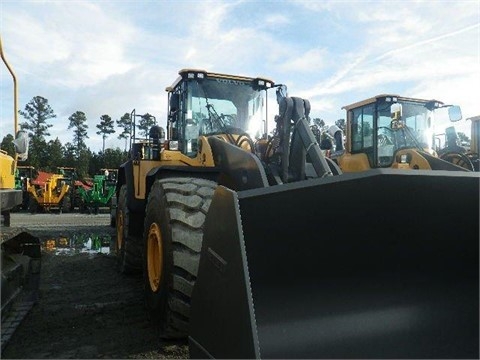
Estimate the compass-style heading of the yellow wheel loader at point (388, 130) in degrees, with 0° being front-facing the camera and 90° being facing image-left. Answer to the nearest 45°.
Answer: approximately 315°

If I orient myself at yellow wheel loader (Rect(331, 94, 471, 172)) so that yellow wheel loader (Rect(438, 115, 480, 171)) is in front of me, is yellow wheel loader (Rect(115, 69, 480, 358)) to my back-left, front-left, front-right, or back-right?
back-right

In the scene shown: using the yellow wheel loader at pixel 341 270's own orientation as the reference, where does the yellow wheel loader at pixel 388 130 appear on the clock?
the yellow wheel loader at pixel 388 130 is roughly at 8 o'clock from the yellow wheel loader at pixel 341 270.

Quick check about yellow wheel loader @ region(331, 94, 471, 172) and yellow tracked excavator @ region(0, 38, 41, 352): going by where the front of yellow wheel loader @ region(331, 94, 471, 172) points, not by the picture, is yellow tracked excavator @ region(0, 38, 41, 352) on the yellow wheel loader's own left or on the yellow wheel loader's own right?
on the yellow wheel loader's own right

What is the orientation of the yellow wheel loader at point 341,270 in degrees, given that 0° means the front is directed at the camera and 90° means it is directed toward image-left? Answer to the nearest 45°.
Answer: approximately 315°

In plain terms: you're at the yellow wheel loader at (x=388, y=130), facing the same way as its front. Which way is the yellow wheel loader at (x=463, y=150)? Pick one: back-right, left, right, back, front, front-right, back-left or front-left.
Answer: left

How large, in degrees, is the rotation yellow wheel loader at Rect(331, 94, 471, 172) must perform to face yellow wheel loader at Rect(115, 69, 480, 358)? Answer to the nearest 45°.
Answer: approximately 45° to its right

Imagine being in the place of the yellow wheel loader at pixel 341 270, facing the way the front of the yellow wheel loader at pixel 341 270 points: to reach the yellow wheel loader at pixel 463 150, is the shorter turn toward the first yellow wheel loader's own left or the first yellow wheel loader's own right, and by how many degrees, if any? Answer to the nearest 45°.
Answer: approximately 90° to the first yellow wheel loader's own left

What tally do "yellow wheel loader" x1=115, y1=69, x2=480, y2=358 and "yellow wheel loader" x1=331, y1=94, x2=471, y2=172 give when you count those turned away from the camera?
0
